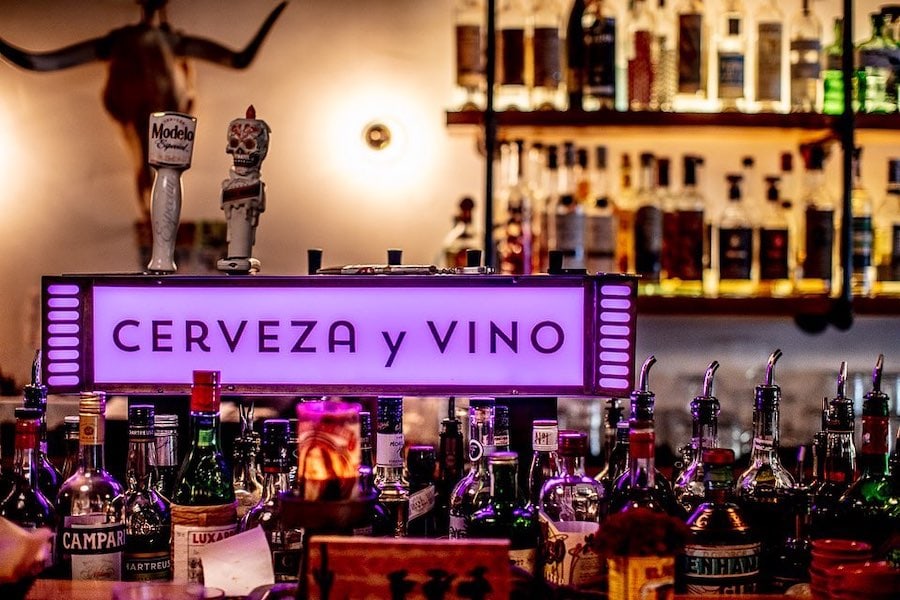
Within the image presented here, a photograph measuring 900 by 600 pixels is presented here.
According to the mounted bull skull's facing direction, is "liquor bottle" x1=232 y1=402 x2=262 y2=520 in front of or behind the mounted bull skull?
in front

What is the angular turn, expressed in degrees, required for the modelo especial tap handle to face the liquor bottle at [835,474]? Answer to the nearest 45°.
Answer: approximately 90° to its left

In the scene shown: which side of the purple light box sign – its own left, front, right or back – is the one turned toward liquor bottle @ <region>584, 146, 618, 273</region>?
back

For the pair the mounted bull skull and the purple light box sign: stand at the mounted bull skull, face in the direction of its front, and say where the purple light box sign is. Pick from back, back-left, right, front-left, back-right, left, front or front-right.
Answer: front

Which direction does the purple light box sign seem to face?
toward the camera

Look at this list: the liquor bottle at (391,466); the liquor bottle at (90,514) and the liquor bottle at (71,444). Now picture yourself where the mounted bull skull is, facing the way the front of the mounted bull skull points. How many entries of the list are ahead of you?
3

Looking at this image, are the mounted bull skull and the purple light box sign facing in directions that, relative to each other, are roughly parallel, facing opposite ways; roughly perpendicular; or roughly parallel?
roughly parallel

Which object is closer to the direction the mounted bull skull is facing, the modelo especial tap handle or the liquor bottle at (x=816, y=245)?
the modelo especial tap handle

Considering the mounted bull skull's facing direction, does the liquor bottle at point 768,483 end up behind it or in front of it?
in front

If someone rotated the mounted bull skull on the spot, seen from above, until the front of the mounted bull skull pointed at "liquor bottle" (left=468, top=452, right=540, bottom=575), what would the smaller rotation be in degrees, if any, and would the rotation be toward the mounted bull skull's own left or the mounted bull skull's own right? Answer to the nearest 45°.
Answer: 0° — it already faces it

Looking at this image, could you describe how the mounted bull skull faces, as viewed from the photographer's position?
facing the viewer

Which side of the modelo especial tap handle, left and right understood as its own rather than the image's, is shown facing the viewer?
front

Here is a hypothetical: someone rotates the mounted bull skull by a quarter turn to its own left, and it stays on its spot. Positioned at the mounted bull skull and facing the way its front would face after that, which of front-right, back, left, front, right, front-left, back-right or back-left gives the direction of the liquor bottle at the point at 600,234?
front-right

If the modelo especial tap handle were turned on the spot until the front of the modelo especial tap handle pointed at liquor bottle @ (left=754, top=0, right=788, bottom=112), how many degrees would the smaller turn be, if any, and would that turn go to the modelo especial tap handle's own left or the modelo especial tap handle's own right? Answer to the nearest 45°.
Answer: approximately 135° to the modelo especial tap handle's own left

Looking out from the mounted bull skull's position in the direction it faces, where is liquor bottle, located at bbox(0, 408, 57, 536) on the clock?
The liquor bottle is roughly at 12 o'clock from the mounted bull skull.
